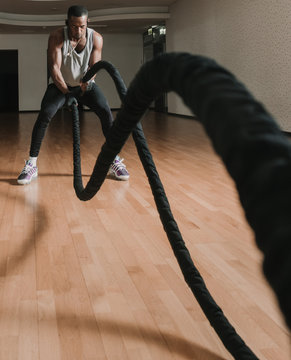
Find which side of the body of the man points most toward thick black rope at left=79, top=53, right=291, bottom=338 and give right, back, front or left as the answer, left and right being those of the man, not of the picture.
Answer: front

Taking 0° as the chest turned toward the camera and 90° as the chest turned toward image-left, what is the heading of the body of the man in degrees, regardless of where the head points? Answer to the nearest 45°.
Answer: approximately 0°
